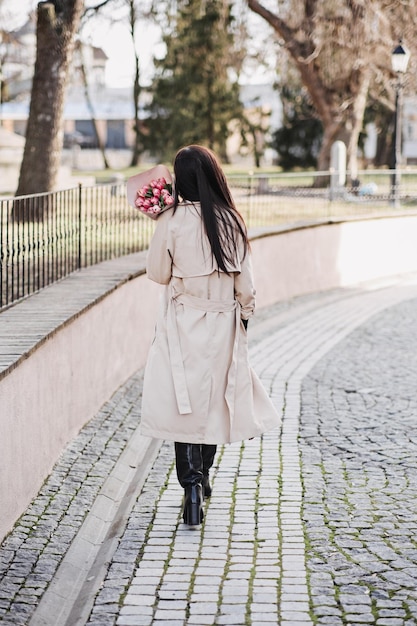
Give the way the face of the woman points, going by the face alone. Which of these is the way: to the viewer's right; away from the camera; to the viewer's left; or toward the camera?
away from the camera

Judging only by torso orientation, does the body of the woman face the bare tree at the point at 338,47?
yes

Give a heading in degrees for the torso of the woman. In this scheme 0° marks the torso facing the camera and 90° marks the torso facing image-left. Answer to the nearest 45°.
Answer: approximately 180°

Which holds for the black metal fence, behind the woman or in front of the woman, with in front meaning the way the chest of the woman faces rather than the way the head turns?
in front
